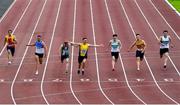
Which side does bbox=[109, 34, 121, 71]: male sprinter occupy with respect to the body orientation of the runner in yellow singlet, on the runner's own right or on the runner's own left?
on the runner's own left

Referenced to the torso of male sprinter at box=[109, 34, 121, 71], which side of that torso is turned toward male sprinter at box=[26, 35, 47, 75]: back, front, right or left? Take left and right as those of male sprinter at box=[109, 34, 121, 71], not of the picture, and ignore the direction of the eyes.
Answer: right

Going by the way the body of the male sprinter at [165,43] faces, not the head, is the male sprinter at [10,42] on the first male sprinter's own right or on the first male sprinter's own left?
on the first male sprinter's own right

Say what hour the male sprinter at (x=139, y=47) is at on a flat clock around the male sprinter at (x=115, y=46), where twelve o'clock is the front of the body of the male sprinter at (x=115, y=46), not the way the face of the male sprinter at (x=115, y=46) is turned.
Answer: the male sprinter at (x=139, y=47) is roughly at 9 o'clock from the male sprinter at (x=115, y=46).

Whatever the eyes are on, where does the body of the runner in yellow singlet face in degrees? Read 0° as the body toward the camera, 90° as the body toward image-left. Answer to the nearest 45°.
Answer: approximately 0°

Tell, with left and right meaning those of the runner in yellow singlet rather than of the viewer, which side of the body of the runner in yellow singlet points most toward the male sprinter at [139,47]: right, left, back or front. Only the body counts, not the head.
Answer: left

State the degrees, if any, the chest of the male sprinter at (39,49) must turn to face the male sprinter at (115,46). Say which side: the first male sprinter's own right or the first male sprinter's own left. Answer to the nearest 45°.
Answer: approximately 90° to the first male sprinter's own left

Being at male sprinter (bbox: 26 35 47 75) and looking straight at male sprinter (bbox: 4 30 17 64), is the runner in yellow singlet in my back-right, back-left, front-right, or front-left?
back-right
